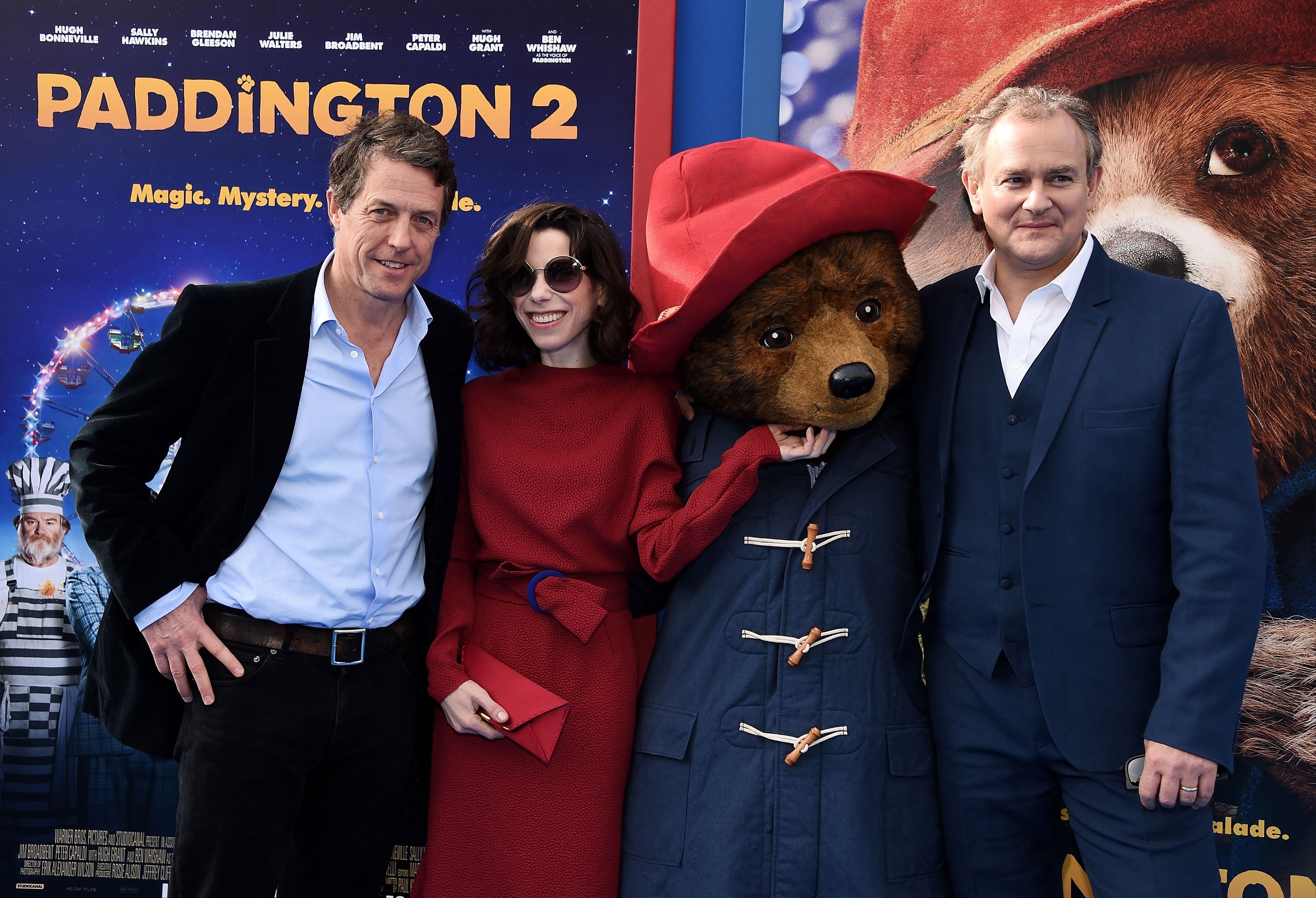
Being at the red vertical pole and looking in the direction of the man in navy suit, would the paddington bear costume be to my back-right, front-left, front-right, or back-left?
front-right

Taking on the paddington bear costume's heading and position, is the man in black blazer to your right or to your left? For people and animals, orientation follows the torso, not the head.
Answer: on your right

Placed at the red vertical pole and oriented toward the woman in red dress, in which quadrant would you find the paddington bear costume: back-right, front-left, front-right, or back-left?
front-left

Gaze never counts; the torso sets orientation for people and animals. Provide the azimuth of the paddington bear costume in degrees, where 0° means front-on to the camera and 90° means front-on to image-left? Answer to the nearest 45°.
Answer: approximately 0°

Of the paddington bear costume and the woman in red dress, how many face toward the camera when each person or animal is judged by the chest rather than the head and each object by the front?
2

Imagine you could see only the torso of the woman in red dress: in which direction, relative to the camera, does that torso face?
toward the camera
